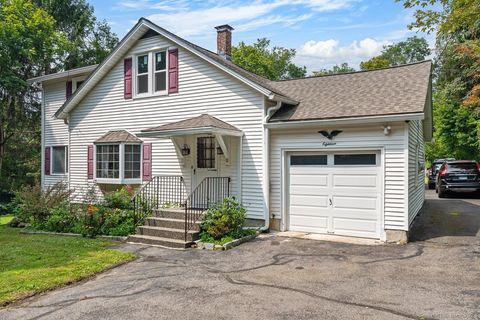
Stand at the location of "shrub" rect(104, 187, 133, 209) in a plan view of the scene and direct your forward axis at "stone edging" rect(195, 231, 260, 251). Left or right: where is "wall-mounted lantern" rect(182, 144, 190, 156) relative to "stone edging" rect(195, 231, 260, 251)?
left

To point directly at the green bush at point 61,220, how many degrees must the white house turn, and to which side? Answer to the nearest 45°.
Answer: approximately 45° to its right

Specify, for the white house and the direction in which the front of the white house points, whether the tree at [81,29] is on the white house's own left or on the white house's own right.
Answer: on the white house's own right

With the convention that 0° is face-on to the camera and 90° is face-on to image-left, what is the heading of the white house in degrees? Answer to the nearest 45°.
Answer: approximately 45°

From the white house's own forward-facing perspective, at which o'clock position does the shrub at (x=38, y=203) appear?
The shrub is roughly at 2 o'clock from the white house.

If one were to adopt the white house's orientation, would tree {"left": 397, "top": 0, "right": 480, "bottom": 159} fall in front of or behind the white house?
behind

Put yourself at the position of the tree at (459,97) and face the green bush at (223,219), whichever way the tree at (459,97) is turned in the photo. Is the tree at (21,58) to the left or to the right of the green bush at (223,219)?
right

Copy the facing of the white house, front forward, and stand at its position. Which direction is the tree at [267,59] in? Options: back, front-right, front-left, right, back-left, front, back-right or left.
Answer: back-right

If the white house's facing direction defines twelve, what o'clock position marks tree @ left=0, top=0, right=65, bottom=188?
The tree is roughly at 3 o'clock from the white house.

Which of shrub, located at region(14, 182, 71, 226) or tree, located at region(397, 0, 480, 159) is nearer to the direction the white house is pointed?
the shrub

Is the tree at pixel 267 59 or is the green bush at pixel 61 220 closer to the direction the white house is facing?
the green bush
